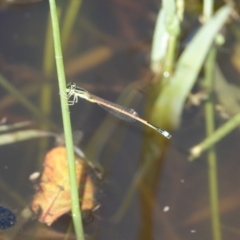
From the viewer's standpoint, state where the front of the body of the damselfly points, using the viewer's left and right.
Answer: facing to the left of the viewer
